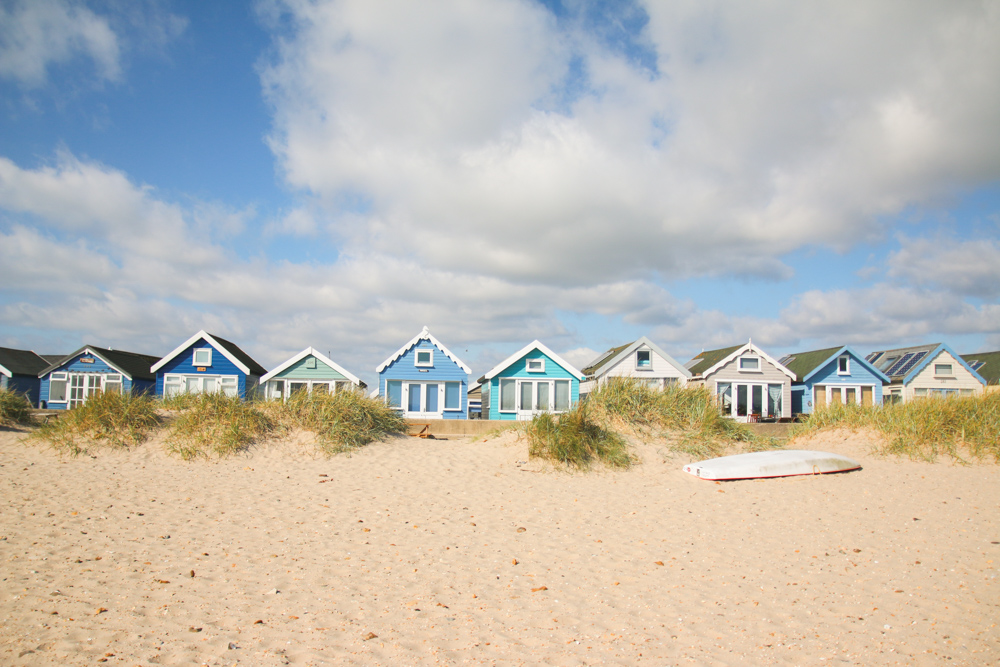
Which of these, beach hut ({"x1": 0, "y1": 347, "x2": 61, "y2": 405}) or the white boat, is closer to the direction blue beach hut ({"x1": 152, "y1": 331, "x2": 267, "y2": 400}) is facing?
the white boat

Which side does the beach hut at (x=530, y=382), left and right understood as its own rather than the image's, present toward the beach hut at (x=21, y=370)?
right

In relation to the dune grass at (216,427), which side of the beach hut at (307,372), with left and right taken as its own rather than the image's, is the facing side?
front

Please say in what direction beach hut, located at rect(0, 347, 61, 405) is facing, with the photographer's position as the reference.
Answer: facing the viewer and to the left of the viewer

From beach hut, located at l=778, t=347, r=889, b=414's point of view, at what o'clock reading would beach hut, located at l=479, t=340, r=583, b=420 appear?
beach hut, located at l=479, t=340, r=583, b=420 is roughly at 3 o'clock from beach hut, located at l=778, t=347, r=889, b=414.

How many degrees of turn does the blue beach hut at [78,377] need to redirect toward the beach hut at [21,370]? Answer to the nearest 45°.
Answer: approximately 90° to its right

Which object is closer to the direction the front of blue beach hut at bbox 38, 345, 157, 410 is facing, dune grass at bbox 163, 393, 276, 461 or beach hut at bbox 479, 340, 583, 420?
the dune grass

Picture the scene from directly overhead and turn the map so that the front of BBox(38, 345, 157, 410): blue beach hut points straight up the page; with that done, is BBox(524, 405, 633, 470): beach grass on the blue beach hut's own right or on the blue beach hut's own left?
on the blue beach hut's own left

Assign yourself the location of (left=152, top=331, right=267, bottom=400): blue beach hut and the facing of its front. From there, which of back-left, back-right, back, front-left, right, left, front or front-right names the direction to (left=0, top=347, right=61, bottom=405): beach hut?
back-right

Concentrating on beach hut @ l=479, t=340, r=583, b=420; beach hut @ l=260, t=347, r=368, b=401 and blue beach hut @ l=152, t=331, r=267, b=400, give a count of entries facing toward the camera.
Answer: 3

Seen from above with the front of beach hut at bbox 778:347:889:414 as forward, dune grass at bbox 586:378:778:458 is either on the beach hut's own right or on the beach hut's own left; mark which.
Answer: on the beach hut's own right

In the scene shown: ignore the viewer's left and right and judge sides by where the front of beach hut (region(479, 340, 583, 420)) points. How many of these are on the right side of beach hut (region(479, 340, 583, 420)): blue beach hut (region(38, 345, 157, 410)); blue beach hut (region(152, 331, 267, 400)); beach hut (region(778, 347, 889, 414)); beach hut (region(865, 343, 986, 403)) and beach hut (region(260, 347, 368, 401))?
3

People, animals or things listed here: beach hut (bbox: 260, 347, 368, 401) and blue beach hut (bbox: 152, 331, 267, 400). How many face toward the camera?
2
